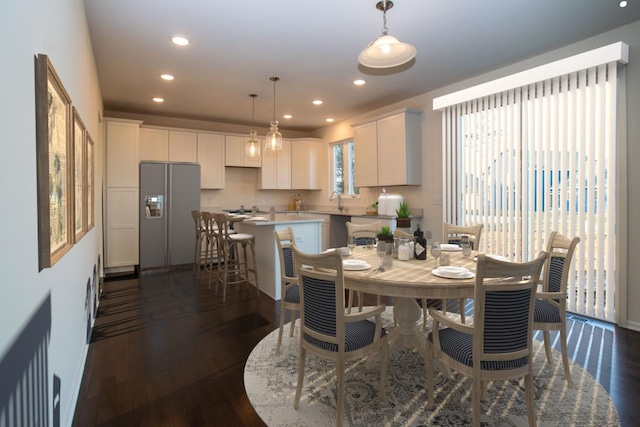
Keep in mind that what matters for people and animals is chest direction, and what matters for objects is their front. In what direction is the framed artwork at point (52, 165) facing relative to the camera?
to the viewer's right

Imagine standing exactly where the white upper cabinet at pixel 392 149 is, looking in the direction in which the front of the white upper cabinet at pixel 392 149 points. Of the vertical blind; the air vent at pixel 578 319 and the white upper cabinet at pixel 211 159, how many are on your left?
2

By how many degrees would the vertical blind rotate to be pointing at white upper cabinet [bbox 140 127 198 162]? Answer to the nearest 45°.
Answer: approximately 45° to its right

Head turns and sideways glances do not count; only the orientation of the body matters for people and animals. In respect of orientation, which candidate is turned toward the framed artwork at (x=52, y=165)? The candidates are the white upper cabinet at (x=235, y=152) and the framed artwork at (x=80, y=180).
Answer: the white upper cabinet

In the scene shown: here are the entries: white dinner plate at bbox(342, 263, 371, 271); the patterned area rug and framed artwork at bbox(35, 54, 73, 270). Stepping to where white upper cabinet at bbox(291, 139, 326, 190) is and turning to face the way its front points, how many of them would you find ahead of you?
3

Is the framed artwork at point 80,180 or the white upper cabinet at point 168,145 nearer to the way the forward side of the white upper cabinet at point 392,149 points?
the framed artwork

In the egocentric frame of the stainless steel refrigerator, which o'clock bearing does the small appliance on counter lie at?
The small appliance on counter is roughly at 10 o'clock from the stainless steel refrigerator.

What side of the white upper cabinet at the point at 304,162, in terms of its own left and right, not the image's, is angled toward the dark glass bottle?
front

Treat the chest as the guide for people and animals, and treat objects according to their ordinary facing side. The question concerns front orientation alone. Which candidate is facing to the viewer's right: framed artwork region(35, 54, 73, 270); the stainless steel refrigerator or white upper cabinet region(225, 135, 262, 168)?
the framed artwork

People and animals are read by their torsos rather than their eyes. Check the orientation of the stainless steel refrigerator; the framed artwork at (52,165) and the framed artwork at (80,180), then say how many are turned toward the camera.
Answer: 1

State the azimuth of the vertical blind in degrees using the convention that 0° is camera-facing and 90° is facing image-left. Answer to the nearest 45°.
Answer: approximately 45°

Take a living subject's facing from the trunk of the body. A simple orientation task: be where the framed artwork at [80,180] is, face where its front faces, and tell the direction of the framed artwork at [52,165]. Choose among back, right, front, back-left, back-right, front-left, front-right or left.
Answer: right

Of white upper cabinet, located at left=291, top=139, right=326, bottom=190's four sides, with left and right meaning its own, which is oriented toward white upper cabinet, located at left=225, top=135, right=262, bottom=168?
right

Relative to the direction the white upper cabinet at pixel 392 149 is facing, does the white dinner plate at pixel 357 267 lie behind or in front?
in front

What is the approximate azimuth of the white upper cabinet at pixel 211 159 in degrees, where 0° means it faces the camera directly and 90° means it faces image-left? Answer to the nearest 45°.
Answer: approximately 0°
